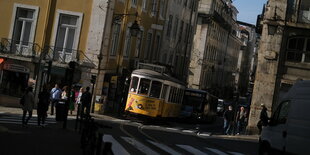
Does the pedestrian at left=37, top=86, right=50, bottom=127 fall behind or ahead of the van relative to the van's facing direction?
ahead

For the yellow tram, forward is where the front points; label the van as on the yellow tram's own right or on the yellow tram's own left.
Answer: on the yellow tram's own left

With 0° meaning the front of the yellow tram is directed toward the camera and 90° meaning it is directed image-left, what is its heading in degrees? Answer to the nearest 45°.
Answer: approximately 45°

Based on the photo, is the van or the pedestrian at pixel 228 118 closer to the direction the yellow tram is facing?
the van

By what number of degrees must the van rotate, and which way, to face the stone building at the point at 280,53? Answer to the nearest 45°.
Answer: approximately 90° to its right

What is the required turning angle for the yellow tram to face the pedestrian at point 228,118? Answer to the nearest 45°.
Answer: approximately 135° to its left

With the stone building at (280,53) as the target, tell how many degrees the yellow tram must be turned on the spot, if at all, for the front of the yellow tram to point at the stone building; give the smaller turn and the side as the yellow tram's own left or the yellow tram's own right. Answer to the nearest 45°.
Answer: approximately 135° to the yellow tram's own left

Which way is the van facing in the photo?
to the viewer's left

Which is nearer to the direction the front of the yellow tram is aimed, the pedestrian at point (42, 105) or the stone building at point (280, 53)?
the pedestrian
